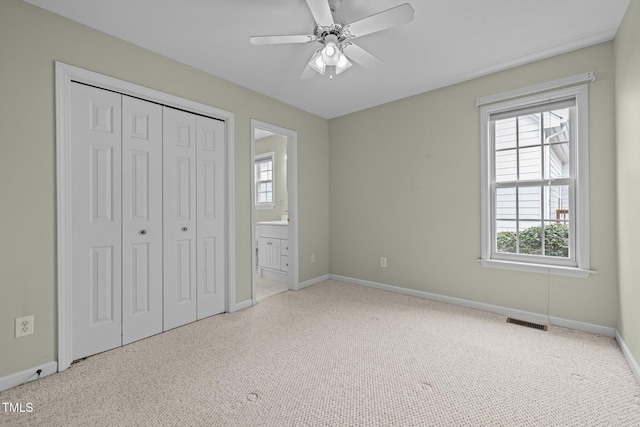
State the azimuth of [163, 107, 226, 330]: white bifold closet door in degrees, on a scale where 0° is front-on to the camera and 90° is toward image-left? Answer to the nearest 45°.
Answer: approximately 315°

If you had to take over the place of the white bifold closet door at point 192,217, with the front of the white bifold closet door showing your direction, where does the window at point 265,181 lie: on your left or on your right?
on your left

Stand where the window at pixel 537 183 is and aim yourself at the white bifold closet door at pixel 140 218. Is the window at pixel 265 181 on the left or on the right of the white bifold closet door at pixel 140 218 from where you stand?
right

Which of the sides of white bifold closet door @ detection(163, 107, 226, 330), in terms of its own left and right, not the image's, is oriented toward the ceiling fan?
front

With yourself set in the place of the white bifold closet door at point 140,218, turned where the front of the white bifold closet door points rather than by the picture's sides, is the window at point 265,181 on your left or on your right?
on your left

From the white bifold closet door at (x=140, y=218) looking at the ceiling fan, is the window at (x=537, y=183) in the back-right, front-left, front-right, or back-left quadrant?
front-left

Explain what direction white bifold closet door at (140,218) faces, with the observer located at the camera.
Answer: facing the viewer and to the right of the viewer

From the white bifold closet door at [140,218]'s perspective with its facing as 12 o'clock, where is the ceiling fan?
The ceiling fan is roughly at 12 o'clock from the white bifold closet door.

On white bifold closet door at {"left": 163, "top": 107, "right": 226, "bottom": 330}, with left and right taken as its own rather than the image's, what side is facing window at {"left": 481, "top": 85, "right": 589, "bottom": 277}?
front

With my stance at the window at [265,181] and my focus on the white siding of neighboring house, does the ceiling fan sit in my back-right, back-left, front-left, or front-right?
front-right

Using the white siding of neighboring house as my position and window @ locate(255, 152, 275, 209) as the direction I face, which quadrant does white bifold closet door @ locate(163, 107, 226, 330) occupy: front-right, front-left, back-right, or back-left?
front-left

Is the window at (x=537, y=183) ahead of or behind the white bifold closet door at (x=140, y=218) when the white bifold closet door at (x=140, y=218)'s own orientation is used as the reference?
ahead
